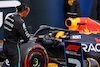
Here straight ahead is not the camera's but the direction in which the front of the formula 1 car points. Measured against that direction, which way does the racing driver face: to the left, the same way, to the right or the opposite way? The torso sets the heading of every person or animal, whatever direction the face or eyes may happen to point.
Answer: the opposite way

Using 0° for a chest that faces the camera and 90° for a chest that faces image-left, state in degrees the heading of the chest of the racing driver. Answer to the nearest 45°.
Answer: approximately 225°

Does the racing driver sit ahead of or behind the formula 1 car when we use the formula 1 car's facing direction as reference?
ahead

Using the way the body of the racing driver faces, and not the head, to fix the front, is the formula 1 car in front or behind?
in front

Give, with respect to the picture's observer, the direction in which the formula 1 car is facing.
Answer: facing the viewer and to the left of the viewer
